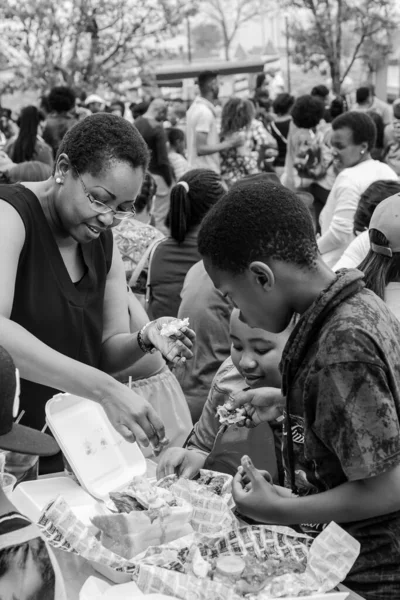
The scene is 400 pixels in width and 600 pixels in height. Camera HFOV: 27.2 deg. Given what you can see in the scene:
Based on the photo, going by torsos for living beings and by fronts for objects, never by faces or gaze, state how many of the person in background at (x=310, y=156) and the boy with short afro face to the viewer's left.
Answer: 1

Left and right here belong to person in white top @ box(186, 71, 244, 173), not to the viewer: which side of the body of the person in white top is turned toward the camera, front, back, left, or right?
right

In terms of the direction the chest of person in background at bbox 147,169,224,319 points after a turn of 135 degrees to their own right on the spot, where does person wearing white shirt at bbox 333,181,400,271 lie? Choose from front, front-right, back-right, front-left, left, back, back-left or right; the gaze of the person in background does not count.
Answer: left

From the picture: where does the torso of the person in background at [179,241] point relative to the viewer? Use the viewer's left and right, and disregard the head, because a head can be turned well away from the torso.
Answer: facing away from the viewer and to the right of the viewer

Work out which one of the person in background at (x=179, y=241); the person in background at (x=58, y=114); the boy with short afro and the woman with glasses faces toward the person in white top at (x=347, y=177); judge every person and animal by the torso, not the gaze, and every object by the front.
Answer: the person in background at (x=179, y=241)

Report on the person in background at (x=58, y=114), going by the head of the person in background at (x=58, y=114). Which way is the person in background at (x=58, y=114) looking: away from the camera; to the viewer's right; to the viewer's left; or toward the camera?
away from the camera

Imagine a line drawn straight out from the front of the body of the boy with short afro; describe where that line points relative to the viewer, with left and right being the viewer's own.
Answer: facing to the left of the viewer

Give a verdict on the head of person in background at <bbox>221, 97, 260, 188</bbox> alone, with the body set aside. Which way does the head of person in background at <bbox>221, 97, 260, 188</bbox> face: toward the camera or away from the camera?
away from the camera

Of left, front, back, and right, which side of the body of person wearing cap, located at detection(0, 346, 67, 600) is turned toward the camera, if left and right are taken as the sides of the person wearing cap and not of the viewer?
right

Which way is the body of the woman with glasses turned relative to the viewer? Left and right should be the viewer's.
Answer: facing the viewer and to the right of the viewer

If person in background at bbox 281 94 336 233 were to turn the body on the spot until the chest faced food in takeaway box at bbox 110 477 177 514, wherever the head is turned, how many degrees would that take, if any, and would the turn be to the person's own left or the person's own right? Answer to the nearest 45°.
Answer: approximately 180°
